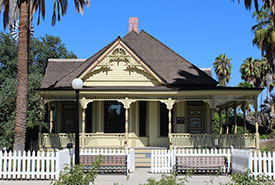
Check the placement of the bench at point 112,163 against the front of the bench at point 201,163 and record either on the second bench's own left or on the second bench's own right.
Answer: on the second bench's own right

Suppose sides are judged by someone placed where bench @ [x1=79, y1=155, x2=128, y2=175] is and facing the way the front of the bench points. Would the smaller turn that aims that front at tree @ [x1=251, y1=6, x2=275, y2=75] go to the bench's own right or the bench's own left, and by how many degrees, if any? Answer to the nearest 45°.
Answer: approximately 135° to the bench's own left

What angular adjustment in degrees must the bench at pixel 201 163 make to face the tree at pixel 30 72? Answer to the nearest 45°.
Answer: approximately 135° to its right

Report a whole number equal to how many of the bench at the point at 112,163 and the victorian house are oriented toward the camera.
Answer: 2

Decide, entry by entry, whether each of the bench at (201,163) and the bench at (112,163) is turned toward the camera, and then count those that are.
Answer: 2

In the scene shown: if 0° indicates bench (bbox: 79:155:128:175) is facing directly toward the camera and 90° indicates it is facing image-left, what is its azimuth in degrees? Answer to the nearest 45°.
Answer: approximately 0°

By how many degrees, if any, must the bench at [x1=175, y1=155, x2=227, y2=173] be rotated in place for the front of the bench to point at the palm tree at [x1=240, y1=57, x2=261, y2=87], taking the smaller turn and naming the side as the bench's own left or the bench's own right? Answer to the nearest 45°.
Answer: approximately 180°

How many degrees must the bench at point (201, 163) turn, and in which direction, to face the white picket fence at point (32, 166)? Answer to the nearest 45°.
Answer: approximately 45° to its right
